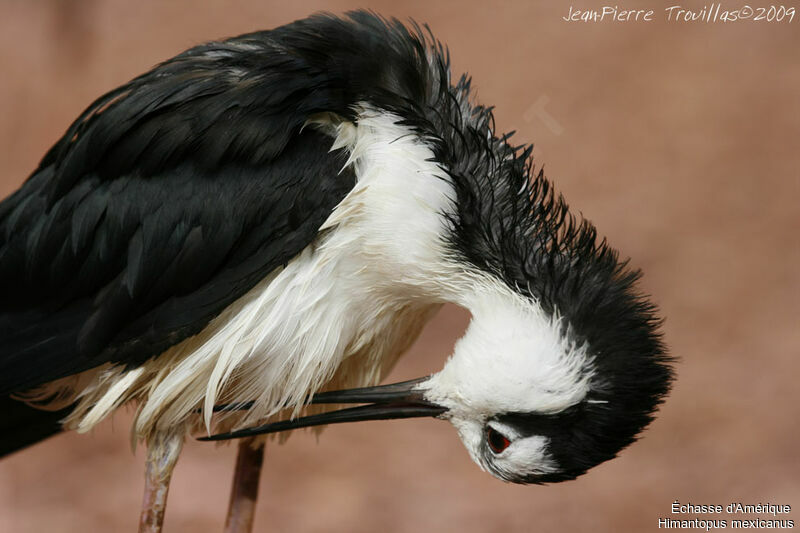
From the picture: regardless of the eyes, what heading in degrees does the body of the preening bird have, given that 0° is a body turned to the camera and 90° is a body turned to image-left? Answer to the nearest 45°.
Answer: approximately 270°
